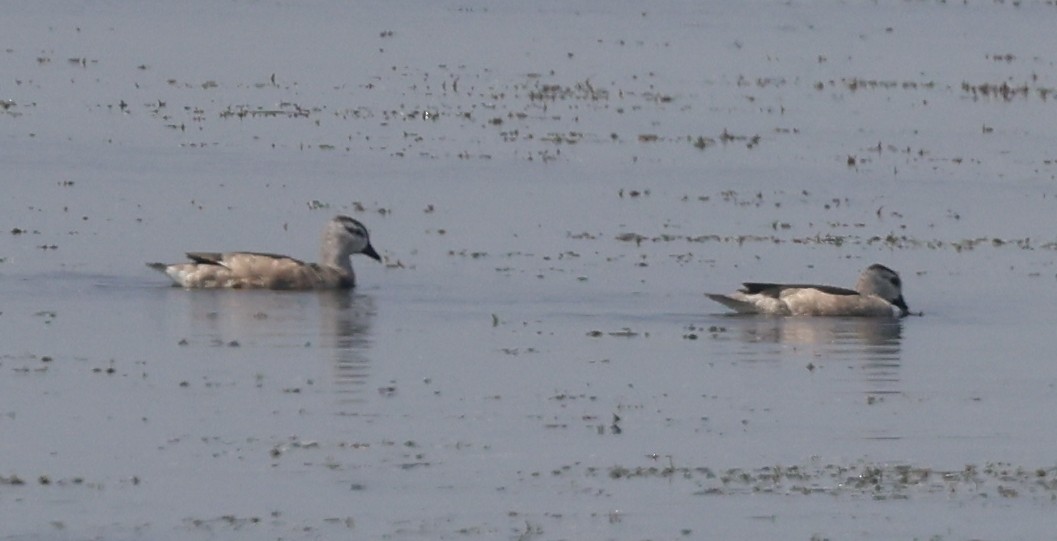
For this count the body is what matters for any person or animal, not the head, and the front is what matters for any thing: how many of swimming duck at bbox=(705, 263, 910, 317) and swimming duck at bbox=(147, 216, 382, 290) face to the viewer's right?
2

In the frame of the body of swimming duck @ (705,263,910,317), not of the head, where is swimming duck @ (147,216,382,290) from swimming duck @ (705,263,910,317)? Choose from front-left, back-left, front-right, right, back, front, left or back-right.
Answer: back

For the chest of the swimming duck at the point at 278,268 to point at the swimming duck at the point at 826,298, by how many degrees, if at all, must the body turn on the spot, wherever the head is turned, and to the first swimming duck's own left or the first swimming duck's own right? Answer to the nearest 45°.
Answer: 0° — it already faces it

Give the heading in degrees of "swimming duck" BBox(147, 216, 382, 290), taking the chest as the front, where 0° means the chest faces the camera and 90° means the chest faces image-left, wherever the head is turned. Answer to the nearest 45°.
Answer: approximately 270°

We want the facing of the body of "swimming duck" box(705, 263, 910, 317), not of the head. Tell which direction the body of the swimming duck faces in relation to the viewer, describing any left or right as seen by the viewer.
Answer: facing to the right of the viewer
